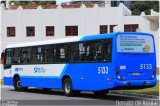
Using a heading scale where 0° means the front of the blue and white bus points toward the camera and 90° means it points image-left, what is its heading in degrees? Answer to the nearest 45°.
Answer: approximately 135°
